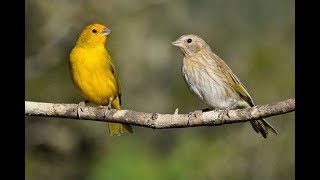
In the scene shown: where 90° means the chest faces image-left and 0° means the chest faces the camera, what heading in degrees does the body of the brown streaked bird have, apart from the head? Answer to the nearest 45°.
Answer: approximately 45°

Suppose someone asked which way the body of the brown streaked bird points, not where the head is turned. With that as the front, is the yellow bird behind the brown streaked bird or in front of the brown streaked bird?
in front
